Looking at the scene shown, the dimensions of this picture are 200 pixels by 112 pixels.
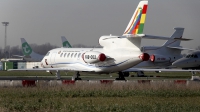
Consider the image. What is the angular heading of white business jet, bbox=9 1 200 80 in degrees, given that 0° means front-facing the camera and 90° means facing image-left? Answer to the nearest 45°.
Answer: approximately 135°
